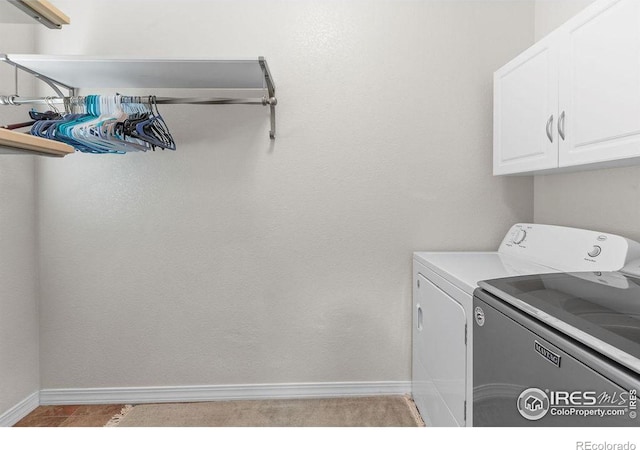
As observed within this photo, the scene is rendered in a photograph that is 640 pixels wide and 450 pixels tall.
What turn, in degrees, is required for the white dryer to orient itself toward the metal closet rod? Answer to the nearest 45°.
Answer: approximately 45° to its right

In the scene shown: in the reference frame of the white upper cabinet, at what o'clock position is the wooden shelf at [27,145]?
The wooden shelf is roughly at 12 o'clock from the white upper cabinet.

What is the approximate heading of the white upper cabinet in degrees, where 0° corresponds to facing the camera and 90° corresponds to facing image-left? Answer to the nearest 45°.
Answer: approximately 45°

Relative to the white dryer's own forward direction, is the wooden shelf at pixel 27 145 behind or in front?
in front

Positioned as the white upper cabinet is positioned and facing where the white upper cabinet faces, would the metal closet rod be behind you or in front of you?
in front
